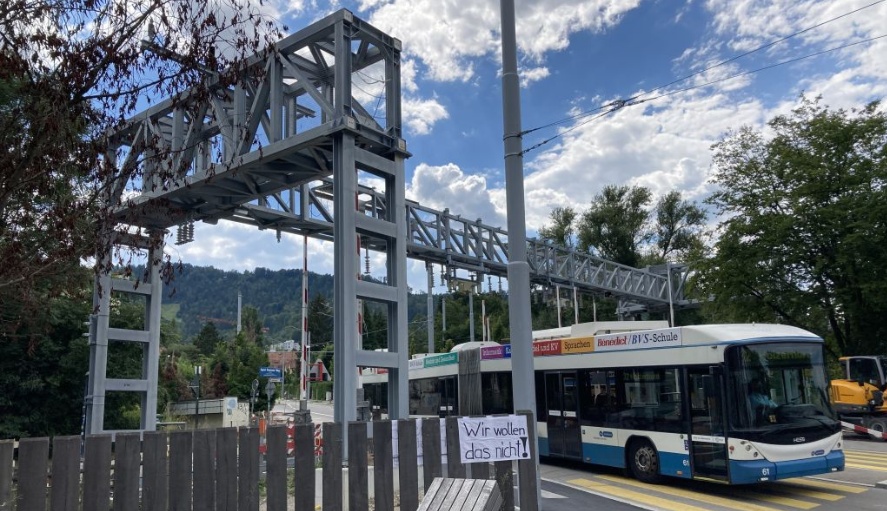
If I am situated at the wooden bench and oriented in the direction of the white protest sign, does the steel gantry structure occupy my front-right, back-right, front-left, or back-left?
front-left

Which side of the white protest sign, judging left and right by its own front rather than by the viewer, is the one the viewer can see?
front

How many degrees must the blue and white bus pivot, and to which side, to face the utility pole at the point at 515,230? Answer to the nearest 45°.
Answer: approximately 90° to its right

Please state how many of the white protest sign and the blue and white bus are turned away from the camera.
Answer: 0

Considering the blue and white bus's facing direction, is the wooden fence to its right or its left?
on its right

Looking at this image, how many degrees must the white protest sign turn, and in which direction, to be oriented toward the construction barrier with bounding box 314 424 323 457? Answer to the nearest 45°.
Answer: approximately 135° to its right

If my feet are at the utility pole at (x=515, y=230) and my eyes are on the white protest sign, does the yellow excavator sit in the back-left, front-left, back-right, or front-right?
back-left

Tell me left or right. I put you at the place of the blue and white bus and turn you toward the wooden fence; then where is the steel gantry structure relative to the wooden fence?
right

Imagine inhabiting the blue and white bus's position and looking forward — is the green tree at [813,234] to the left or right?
on its left

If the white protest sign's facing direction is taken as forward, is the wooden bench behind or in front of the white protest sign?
in front

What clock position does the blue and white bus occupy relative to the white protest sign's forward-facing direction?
The blue and white bus is roughly at 7 o'clock from the white protest sign.
